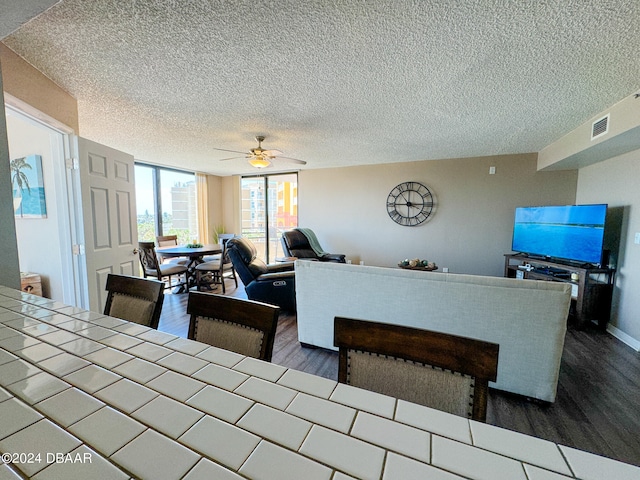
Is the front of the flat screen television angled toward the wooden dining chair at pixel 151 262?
yes

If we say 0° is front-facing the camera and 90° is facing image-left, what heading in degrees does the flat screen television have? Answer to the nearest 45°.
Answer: approximately 45°

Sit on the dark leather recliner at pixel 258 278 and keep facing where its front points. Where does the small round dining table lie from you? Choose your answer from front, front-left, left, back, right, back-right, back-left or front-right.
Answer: back-left

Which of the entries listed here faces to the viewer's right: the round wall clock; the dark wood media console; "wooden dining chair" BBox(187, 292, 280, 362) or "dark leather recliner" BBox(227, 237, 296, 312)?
the dark leather recliner

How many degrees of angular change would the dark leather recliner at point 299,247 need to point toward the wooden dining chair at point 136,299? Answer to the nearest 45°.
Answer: approximately 45° to its right

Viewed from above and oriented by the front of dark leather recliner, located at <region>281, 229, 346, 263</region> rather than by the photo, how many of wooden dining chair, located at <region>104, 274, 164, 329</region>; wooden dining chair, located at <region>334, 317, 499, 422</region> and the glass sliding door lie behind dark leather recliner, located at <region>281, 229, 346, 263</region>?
1

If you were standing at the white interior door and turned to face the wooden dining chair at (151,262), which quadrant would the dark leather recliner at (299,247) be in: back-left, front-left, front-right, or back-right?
front-right

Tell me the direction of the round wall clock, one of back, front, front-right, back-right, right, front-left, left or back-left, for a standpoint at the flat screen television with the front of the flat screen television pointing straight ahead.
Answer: front-right

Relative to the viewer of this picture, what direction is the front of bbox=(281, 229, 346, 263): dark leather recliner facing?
facing the viewer and to the right of the viewer

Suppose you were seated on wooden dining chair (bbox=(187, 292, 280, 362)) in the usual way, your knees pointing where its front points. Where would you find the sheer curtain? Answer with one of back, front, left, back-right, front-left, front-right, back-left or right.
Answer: back-right

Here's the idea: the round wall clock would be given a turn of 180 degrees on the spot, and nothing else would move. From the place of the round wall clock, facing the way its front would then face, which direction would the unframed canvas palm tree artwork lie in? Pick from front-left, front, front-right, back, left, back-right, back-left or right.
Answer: back-left

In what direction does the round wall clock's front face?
toward the camera

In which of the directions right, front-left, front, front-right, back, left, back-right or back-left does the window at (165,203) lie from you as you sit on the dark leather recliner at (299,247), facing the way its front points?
back-right

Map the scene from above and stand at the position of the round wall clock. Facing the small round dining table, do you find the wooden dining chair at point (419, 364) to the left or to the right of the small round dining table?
left

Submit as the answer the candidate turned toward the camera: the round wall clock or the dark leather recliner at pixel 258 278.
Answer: the round wall clock

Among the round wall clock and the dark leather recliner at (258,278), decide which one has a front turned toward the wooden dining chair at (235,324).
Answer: the round wall clock

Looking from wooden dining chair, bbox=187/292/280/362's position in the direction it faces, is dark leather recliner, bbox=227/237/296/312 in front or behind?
behind

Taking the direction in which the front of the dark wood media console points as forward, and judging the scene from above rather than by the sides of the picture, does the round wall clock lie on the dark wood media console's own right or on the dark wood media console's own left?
on the dark wood media console's own right

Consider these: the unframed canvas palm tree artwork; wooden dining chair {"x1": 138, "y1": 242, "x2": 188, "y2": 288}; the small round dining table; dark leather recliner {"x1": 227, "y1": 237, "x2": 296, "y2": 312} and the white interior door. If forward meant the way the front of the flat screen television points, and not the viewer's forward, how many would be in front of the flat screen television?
5

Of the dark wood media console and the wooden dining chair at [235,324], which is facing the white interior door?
the dark wood media console
